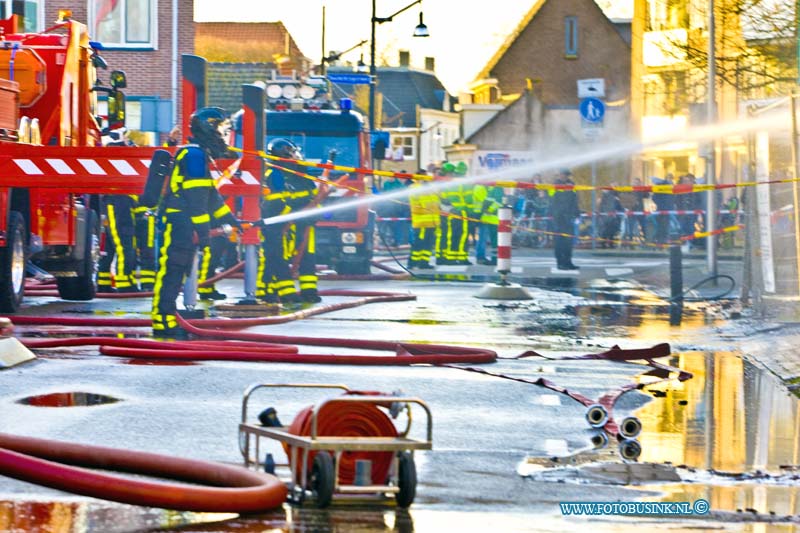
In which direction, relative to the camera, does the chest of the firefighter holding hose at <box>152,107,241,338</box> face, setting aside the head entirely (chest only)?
to the viewer's right

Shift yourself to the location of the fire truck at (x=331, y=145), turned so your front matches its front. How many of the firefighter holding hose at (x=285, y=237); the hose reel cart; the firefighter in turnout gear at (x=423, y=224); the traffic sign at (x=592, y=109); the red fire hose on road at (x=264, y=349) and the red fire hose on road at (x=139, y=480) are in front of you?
4

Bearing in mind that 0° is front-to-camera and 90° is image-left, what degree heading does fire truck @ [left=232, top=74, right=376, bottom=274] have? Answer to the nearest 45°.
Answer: approximately 0°

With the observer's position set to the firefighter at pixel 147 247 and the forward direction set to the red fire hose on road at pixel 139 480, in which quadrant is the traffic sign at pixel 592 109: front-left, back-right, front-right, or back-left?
back-left

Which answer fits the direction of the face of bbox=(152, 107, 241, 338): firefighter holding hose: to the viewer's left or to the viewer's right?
to the viewer's right

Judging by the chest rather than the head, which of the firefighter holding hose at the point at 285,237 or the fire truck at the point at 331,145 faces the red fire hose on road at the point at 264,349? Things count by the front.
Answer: the fire truck

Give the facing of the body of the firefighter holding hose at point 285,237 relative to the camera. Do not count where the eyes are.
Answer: to the viewer's right
